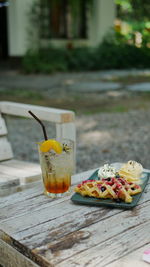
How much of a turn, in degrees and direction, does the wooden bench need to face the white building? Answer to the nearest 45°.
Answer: approximately 135° to its left

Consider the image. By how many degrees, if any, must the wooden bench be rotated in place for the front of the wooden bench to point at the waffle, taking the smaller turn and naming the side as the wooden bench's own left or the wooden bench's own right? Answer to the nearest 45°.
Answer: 0° — it already faces it

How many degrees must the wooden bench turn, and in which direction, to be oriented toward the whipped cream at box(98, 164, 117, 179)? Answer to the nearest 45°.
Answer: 0° — it already faces it

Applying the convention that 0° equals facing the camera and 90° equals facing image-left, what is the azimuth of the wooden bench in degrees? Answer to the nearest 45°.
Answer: approximately 315°
